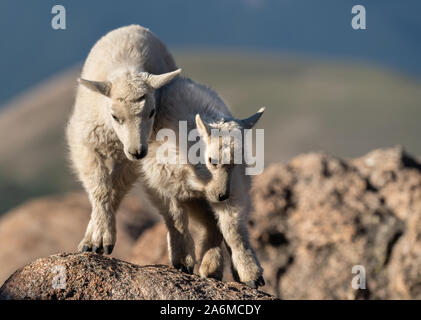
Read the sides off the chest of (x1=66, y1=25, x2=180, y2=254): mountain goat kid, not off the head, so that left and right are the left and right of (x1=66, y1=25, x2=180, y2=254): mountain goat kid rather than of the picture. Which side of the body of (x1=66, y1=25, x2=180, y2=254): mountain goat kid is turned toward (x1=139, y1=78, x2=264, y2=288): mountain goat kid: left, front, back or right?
left

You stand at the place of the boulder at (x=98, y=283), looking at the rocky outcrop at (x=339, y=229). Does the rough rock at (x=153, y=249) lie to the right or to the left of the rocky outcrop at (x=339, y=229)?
left

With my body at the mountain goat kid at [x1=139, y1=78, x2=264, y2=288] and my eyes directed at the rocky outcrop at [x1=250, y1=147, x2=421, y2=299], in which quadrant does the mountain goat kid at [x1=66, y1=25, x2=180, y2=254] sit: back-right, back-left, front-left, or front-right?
back-left

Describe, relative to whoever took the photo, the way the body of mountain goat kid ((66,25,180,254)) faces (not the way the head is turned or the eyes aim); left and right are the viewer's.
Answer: facing the viewer

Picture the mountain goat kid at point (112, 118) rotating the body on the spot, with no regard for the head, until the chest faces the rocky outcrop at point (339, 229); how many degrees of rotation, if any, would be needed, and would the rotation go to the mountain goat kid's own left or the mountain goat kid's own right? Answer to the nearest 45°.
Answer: approximately 135° to the mountain goat kid's own left
